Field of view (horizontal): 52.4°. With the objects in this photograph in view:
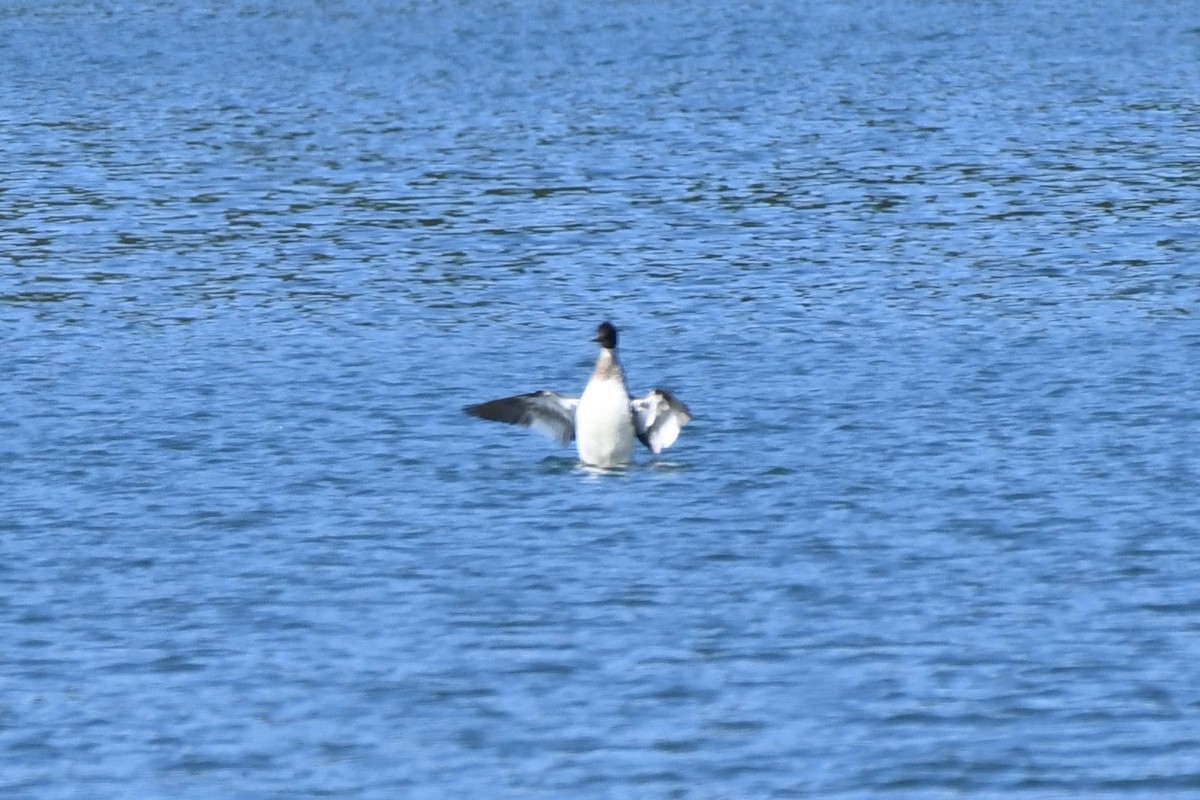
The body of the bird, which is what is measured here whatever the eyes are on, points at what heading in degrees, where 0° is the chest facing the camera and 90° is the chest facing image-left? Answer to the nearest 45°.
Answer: approximately 0°
